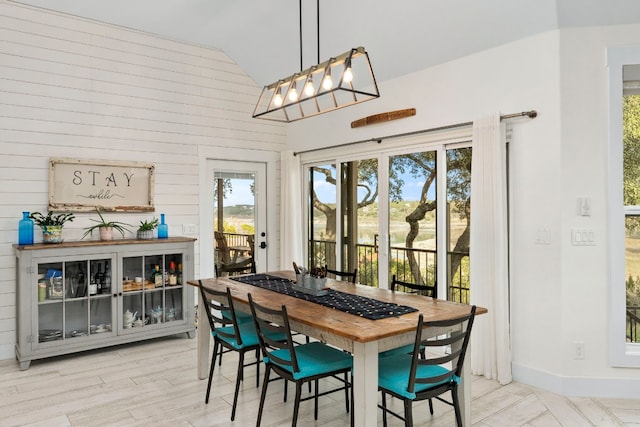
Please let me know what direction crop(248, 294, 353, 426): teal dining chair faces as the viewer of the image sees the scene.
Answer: facing away from the viewer and to the right of the viewer

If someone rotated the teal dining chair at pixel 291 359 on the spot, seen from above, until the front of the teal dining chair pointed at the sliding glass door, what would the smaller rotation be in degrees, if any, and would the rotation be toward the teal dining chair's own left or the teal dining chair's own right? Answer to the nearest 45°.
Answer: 0° — it already faces it

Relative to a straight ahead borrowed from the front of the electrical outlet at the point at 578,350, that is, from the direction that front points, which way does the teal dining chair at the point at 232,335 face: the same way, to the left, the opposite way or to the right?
the opposite way

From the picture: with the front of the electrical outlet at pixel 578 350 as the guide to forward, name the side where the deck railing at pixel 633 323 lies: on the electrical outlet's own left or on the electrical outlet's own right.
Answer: on the electrical outlet's own left

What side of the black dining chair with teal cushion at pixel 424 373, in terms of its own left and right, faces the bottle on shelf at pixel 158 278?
front

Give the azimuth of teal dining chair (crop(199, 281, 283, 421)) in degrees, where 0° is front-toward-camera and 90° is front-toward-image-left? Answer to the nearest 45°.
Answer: approximately 225°

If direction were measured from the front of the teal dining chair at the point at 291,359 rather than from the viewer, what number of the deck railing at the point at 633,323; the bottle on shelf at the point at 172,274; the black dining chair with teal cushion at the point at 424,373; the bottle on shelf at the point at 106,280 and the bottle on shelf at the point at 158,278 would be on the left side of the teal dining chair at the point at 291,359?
3

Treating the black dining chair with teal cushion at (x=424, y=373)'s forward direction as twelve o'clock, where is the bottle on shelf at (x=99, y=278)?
The bottle on shelf is roughly at 11 o'clock from the black dining chair with teal cushion.

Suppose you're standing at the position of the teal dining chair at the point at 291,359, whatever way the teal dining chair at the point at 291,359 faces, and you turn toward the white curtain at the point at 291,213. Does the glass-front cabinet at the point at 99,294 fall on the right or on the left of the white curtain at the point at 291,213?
left
